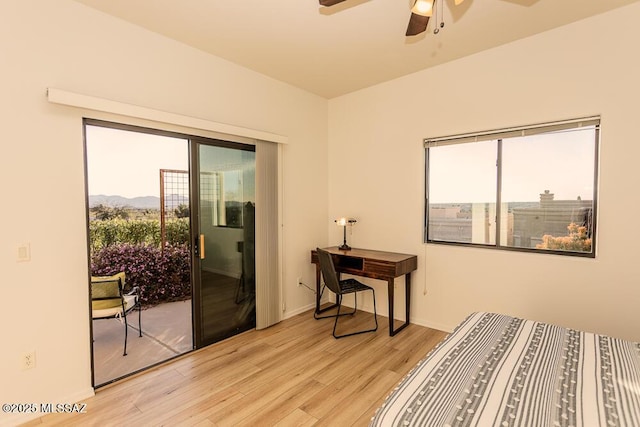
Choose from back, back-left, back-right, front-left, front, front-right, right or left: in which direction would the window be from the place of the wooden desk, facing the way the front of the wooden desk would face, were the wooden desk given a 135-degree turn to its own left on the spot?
front

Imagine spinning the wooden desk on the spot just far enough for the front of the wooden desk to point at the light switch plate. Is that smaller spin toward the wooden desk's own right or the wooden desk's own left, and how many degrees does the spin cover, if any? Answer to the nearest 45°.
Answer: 0° — it already faces it

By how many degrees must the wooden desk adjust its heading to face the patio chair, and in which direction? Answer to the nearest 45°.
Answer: approximately 45° to its right

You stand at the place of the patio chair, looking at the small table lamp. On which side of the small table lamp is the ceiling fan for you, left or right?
right

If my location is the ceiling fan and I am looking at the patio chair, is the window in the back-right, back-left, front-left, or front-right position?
back-right

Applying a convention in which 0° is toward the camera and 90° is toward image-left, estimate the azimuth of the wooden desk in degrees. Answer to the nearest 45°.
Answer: approximately 45°

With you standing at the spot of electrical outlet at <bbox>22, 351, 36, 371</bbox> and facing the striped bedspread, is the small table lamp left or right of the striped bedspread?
left

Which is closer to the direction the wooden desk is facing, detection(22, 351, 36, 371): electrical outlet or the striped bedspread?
the electrical outlet

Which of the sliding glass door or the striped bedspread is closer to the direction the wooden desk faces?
the sliding glass door
